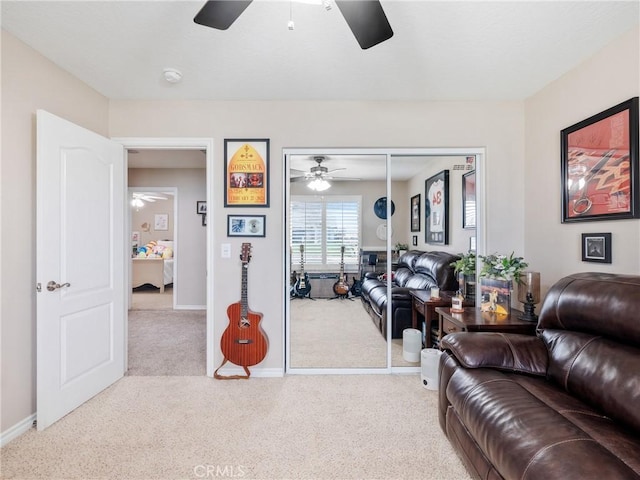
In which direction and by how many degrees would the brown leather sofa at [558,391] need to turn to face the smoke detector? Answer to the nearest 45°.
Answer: approximately 45° to its right

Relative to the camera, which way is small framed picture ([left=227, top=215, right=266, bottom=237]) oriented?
toward the camera

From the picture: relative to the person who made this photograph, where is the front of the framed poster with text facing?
facing the viewer

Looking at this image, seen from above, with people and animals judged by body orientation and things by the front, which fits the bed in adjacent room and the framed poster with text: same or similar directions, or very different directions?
same or similar directions

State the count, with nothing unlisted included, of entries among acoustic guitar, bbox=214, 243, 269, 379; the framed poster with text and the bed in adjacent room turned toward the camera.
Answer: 3

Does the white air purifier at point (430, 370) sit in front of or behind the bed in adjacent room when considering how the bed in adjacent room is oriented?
in front

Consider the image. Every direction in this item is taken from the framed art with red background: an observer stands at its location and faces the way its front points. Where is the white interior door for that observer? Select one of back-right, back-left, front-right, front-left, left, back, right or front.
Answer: front

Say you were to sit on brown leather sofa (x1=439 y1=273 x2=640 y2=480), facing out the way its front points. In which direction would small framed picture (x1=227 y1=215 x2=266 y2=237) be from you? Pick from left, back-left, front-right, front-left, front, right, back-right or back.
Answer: front-right

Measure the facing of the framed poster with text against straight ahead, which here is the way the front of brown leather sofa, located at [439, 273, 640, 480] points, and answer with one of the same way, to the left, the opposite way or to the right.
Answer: to the left

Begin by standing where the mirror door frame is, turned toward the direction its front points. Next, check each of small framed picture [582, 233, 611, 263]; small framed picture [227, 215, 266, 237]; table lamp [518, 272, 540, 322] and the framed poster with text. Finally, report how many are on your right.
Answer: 2

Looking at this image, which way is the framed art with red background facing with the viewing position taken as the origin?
facing the viewer and to the left of the viewer

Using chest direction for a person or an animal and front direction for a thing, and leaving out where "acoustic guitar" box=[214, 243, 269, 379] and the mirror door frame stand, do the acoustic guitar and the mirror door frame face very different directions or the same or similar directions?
same or similar directions

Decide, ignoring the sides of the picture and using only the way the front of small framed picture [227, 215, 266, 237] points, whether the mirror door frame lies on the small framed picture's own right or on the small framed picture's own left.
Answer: on the small framed picture's own left

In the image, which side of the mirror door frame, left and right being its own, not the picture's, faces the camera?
front

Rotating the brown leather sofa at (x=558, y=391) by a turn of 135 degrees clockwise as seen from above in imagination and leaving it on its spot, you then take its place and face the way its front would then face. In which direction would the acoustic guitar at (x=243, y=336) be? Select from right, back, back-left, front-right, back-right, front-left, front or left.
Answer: left
